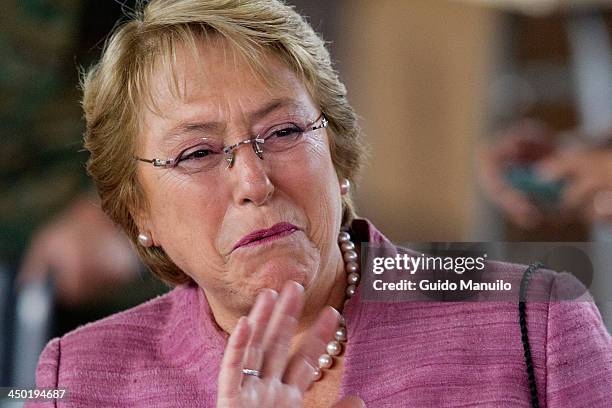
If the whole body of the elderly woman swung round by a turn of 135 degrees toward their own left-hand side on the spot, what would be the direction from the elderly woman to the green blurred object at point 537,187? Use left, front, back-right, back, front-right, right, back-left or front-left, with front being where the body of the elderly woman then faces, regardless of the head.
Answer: front

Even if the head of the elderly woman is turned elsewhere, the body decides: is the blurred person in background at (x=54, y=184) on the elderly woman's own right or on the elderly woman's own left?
on the elderly woman's own right

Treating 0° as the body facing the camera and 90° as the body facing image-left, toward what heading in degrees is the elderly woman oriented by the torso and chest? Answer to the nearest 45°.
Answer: approximately 0°
